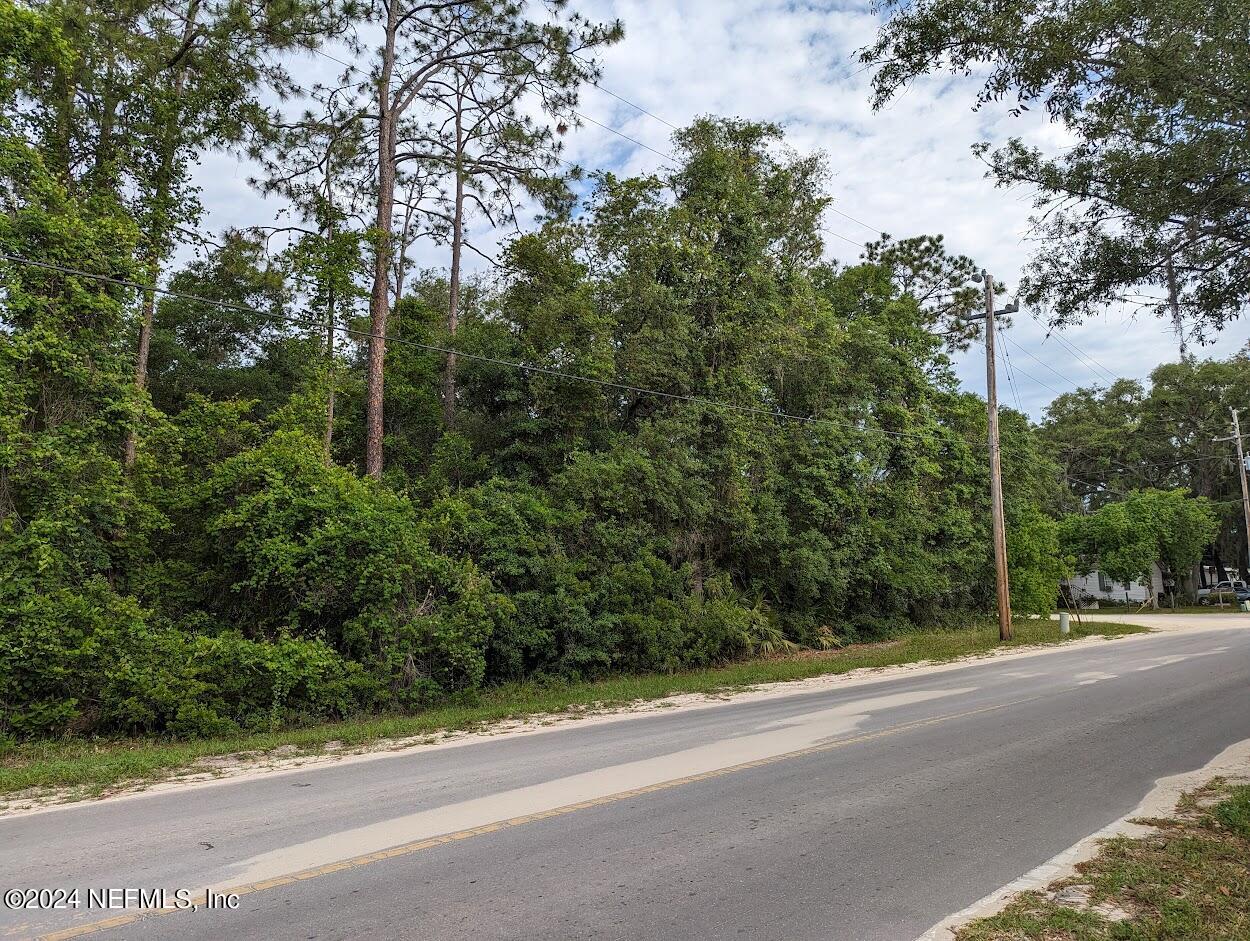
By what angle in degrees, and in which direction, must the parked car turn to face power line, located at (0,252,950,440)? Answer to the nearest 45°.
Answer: approximately 90° to its left

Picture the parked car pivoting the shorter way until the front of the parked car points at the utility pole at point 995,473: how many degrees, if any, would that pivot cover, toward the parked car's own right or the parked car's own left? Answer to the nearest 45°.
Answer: approximately 90° to the parked car's own left

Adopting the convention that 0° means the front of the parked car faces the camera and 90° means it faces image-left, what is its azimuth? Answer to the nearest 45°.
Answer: approximately 90°
